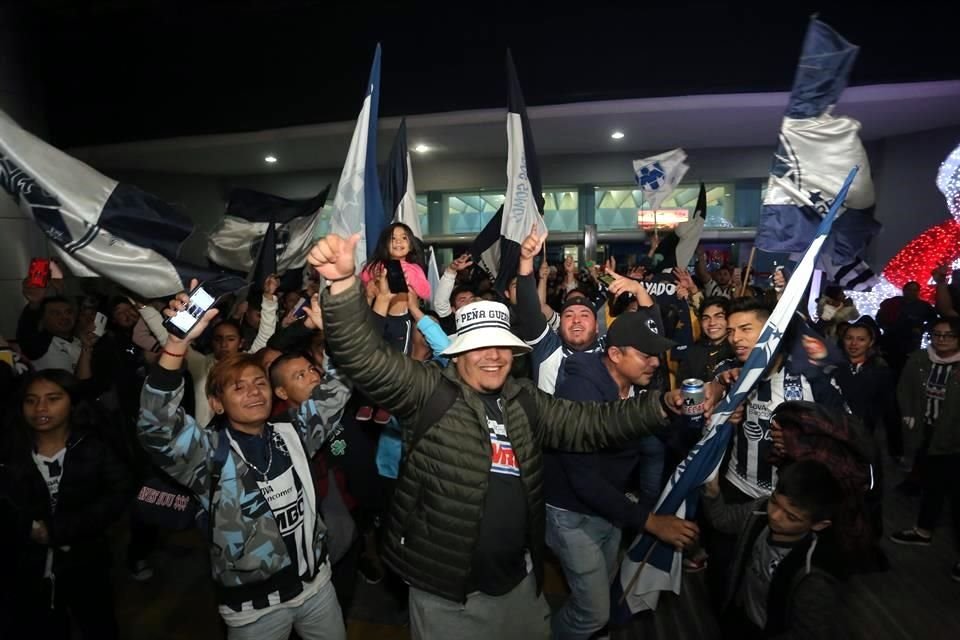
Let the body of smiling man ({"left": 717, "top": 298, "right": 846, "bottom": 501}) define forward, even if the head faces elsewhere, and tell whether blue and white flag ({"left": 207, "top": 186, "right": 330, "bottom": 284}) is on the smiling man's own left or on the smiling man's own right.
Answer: on the smiling man's own right

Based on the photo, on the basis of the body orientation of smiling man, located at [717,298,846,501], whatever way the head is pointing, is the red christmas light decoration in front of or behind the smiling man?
behind

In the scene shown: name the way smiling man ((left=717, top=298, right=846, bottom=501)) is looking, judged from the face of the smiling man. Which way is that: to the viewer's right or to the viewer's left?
to the viewer's left

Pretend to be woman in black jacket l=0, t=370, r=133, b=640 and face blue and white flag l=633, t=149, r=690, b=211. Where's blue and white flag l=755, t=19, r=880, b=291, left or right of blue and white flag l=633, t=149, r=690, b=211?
right

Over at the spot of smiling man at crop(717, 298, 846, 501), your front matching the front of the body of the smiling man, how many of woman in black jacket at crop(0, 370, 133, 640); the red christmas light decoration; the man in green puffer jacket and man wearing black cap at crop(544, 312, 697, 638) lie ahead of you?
3

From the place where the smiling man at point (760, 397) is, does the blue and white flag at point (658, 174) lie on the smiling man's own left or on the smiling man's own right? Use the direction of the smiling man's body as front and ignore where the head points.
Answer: on the smiling man's own right

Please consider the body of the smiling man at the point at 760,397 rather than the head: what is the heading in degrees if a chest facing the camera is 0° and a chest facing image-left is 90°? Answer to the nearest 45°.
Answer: approximately 45°
